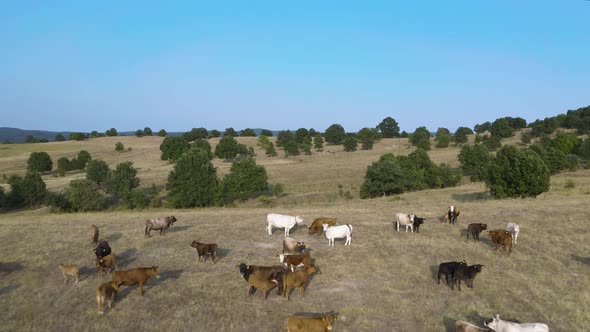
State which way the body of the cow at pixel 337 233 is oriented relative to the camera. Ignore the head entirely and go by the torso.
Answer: to the viewer's left

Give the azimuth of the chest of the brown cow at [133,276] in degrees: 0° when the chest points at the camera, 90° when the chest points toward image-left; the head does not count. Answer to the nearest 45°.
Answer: approximately 270°

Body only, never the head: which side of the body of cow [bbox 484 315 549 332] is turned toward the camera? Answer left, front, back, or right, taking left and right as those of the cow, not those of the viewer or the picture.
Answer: left

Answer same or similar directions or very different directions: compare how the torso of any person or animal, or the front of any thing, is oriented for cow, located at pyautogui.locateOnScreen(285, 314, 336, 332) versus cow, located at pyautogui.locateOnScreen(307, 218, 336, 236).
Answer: very different directions
